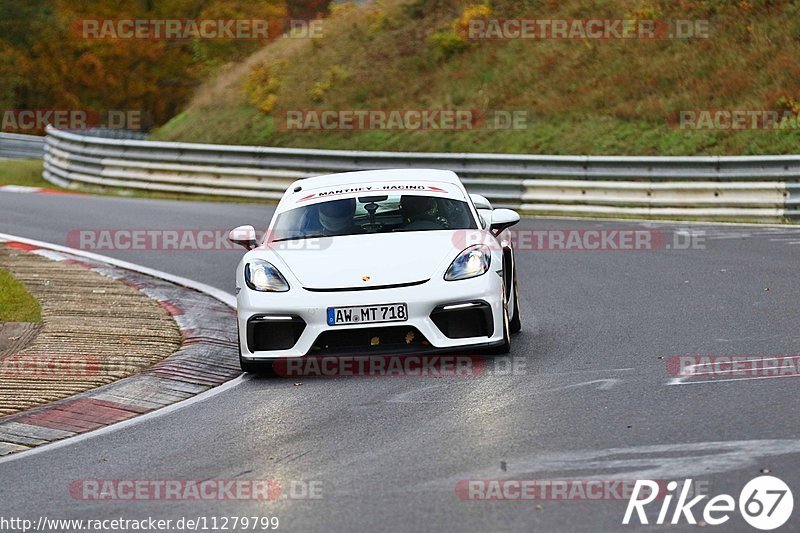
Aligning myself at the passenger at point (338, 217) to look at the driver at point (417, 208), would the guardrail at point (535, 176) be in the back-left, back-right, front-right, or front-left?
front-left

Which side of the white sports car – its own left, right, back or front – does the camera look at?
front

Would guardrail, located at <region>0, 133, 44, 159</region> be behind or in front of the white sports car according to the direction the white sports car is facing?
behind

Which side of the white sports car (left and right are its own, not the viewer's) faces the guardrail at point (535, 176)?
back
